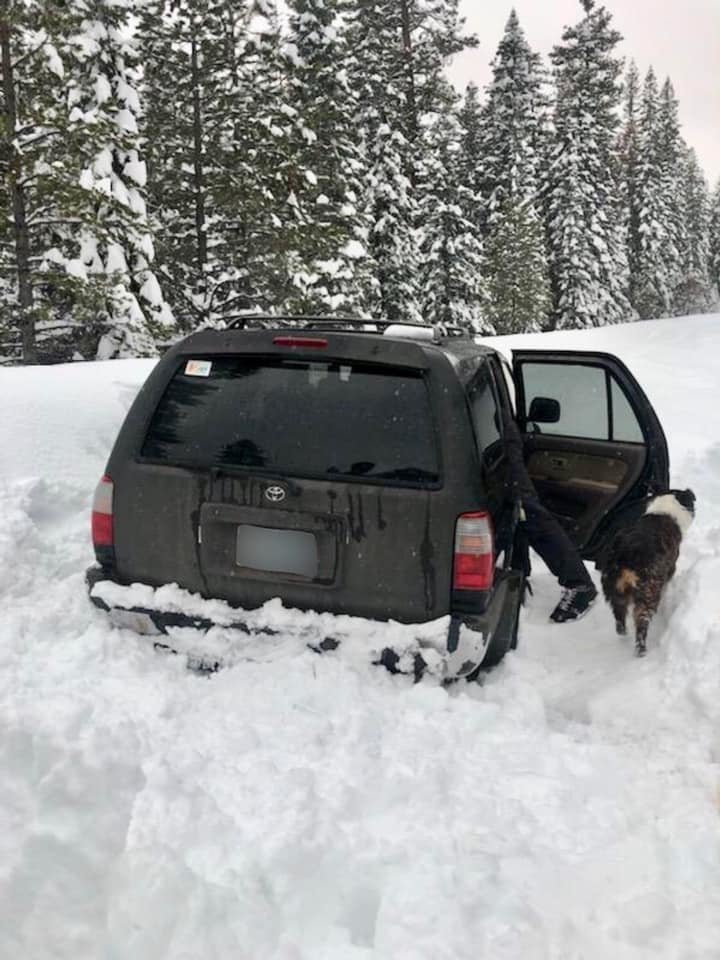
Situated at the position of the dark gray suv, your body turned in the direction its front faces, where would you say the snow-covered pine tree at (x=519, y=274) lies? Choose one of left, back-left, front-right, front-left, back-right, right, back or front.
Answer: front

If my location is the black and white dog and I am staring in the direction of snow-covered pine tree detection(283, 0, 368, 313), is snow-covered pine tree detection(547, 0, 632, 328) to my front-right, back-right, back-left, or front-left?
front-right

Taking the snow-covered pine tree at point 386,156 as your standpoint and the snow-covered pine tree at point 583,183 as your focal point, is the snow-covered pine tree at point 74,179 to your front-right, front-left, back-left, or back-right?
back-right

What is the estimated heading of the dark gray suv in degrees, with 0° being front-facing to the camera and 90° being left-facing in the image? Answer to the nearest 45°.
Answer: approximately 180°

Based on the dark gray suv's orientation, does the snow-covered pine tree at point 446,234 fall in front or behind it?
in front

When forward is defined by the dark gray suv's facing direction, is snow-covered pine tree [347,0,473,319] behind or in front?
in front

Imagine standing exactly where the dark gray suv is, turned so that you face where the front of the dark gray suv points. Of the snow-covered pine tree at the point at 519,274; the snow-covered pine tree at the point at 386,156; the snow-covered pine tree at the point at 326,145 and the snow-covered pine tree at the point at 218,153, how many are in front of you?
4

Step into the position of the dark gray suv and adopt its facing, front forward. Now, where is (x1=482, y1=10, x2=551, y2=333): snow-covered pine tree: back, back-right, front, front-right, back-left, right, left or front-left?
front

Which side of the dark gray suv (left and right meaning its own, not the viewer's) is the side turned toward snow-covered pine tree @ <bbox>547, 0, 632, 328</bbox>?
front

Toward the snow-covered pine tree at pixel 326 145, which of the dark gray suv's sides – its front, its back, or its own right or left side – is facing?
front

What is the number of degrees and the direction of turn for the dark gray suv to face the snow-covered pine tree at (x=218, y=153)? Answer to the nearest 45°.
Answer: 0° — it already faces it
